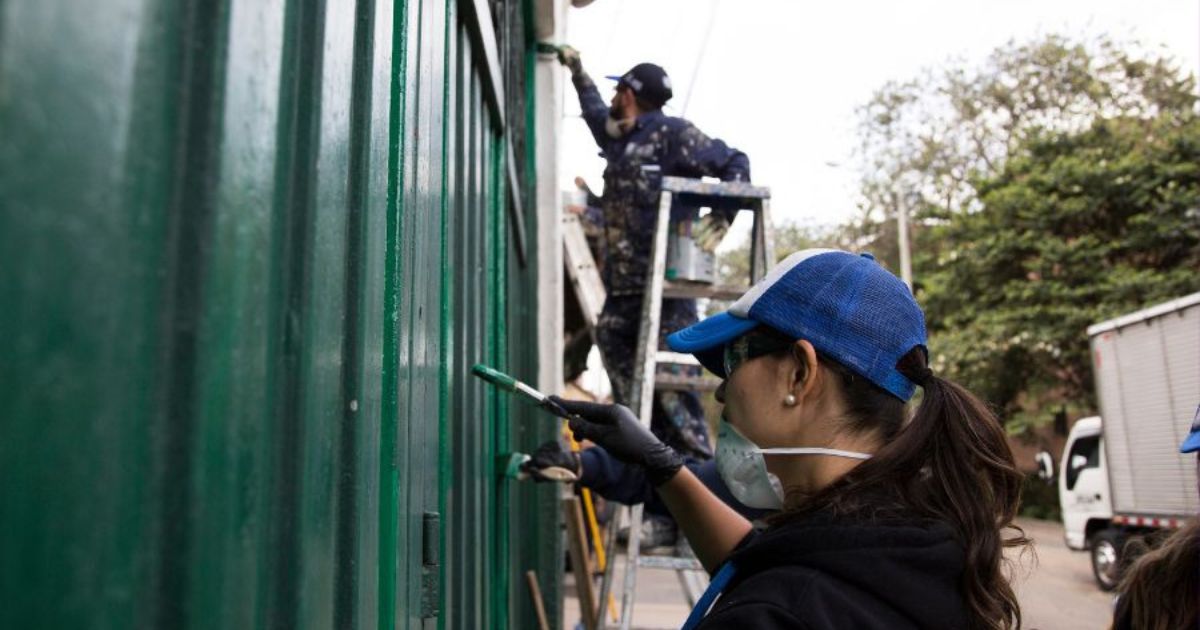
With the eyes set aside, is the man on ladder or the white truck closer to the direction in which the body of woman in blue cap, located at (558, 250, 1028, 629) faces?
the man on ladder

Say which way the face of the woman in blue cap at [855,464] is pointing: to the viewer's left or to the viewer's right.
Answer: to the viewer's left

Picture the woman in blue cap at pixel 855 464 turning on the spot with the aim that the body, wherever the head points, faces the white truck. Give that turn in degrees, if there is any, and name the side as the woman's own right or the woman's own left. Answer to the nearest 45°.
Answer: approximately 90° to the woman's own right

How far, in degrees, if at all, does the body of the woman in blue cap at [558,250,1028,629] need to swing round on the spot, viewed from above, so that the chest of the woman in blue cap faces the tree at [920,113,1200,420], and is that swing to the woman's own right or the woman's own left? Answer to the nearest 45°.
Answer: approximately 90° to the woman's own right

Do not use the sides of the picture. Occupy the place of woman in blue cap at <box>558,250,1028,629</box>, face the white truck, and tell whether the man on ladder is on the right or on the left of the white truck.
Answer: left

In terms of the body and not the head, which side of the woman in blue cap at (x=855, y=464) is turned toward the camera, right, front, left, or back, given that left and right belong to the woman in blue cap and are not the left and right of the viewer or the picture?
left

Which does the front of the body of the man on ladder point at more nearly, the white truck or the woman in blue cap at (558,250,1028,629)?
the woman in blue cap
